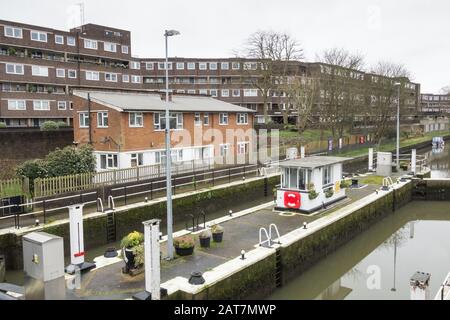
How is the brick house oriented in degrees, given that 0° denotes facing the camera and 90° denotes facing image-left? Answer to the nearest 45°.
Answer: approximately 315°

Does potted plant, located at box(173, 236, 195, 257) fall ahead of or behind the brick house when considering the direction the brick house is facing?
ahead

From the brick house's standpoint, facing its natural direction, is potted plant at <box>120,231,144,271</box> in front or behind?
in front

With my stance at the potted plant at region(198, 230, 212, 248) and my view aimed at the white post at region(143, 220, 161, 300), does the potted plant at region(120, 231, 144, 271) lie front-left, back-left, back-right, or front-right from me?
front-right

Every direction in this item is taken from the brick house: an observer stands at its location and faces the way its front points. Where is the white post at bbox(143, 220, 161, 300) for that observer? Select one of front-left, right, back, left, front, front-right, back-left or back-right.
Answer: front-right

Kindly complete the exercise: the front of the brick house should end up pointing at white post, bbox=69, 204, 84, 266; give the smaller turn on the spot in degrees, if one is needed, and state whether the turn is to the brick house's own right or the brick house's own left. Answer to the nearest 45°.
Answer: approximately 45° to the brick house's own right

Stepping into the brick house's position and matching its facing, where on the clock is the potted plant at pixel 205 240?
The potted plant is roughly at 1 o'clock from the brick house.
